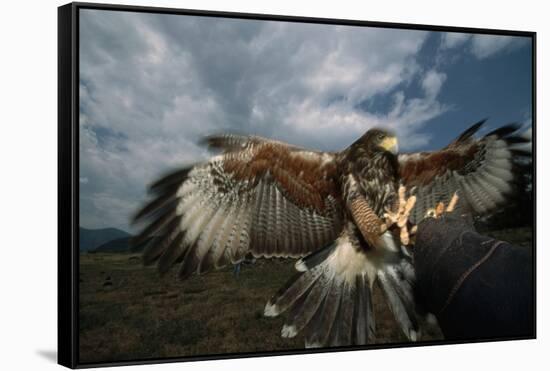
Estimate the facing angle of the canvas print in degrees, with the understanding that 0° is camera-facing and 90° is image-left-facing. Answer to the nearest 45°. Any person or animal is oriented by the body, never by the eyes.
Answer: approximately 315°
